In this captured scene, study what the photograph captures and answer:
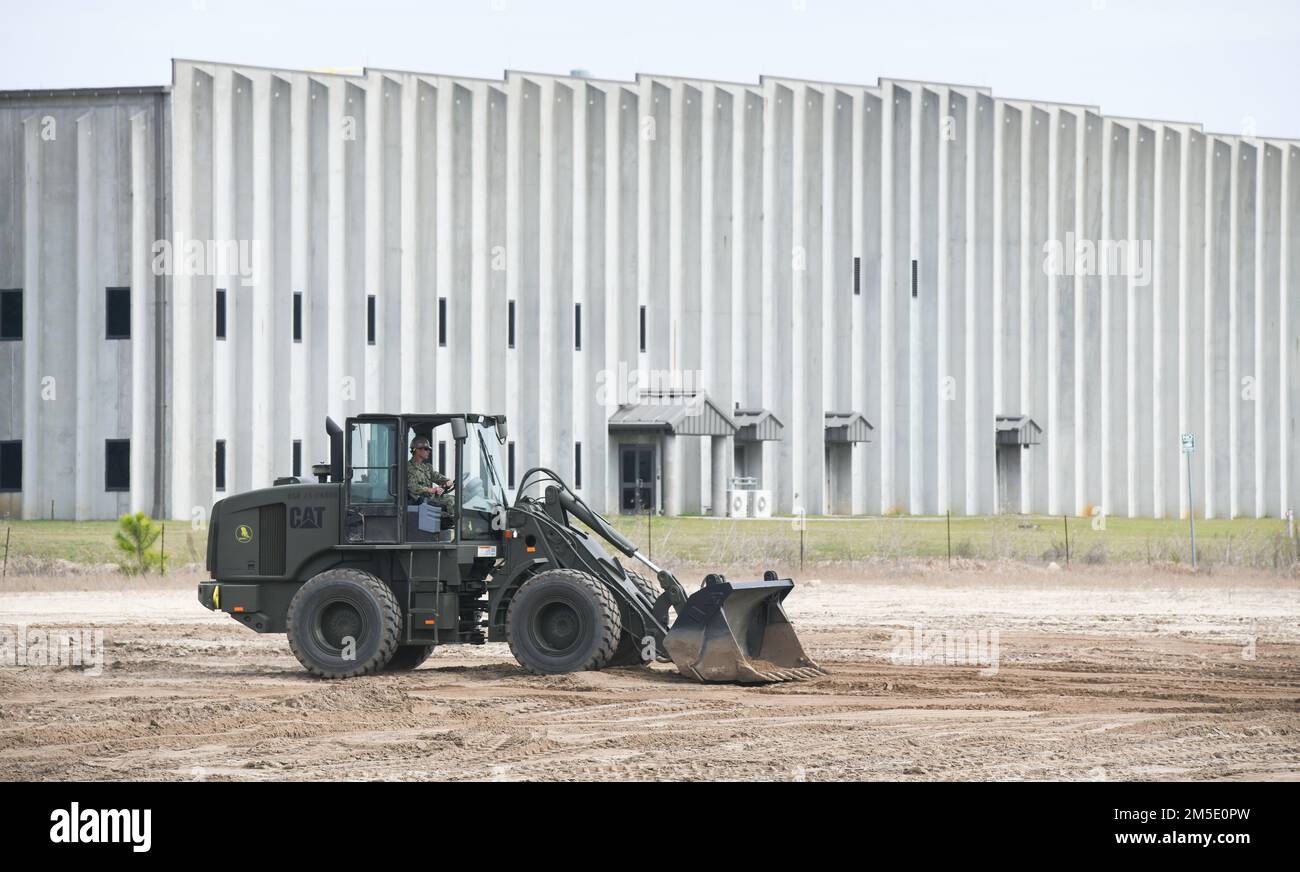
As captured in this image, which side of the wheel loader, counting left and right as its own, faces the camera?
right
